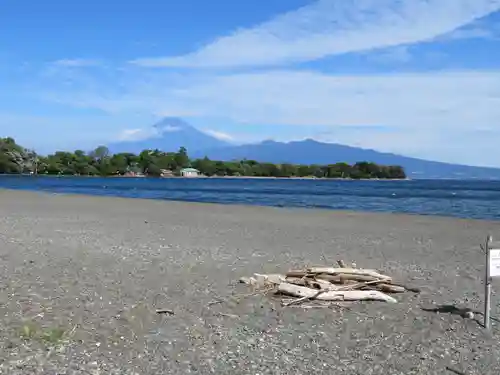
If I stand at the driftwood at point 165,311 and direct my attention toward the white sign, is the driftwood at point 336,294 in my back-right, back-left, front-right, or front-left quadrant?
front-left

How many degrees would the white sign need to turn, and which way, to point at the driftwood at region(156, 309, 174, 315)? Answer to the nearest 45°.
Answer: approximately 90° to its right

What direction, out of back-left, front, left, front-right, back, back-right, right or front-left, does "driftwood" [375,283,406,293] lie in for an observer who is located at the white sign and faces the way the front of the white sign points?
back-right

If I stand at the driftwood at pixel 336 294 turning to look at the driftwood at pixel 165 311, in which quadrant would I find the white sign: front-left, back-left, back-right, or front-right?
back-left

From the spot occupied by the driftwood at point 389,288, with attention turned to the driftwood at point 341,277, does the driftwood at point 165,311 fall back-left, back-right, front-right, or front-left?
front-left

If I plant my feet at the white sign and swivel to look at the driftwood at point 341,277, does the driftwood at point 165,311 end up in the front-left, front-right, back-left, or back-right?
front-left

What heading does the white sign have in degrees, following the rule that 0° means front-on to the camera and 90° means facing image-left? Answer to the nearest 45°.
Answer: approximately 0°

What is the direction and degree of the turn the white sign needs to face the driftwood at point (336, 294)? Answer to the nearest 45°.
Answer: approximately 135° to its right

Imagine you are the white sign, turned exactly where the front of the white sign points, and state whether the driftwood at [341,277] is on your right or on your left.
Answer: on your right
